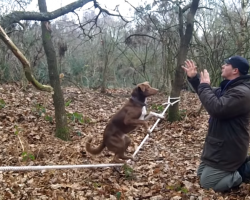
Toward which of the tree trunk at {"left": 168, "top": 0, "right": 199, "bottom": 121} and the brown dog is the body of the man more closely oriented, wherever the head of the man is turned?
the brown dog

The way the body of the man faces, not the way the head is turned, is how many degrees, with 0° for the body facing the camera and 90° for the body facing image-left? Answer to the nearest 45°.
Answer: approximately 90°

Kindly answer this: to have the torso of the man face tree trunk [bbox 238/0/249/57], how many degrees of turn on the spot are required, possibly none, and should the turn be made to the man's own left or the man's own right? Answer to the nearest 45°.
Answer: approximately 90° to the man's own right

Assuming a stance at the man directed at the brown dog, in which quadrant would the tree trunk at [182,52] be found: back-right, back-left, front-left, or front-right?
front-right

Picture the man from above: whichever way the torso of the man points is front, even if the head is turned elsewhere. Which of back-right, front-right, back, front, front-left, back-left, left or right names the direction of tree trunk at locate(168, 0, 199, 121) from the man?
right

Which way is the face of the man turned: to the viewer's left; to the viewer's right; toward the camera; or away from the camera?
to the viewer's left

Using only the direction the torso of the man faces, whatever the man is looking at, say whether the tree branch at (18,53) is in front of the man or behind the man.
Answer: in front

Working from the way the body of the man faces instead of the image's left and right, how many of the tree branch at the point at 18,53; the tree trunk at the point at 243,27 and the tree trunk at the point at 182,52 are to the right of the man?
2

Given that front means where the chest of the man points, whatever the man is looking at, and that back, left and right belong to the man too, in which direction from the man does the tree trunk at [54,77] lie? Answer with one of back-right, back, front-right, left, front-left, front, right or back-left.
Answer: front-right
